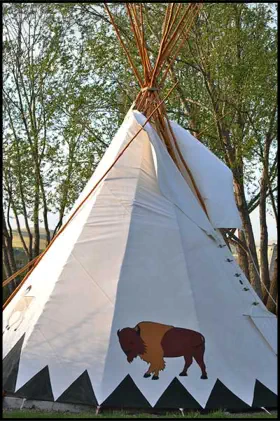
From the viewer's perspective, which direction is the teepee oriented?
to the viewer's right
